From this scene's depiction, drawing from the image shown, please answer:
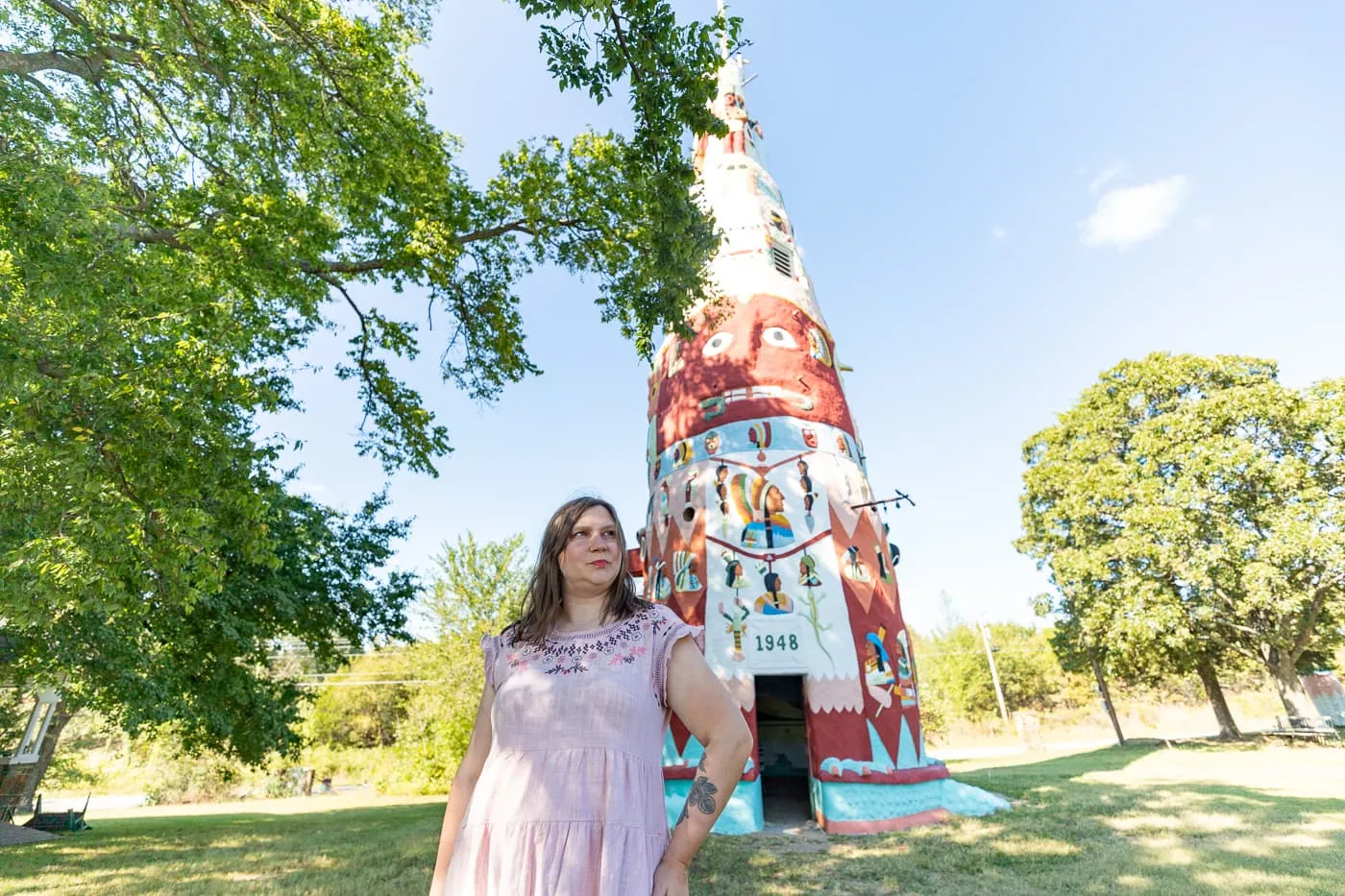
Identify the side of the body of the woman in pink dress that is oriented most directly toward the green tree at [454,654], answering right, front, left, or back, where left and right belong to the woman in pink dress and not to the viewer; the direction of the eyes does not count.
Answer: back

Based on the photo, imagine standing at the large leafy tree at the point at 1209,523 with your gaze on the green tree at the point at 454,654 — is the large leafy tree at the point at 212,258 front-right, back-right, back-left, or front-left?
front-left

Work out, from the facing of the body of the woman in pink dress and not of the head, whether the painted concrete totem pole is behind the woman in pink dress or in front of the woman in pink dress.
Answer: behind

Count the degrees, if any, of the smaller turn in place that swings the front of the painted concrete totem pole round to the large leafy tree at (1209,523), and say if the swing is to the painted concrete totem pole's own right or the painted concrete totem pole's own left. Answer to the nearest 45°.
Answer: approximately 135° to the painted concrete totem pole's own left

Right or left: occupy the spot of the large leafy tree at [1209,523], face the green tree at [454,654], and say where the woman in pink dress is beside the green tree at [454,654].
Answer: left

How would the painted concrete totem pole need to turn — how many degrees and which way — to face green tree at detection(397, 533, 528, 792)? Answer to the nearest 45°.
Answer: approximately 135° to its right

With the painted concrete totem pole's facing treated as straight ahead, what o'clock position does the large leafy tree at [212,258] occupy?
The large leafy tree is roughly at 1 o'clock from the painted concrete totem pole.

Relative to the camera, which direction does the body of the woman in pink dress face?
toward the camera

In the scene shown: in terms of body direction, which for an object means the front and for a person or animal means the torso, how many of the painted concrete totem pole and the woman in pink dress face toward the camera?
2

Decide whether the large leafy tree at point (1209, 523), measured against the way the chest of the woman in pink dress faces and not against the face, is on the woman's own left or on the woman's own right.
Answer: on the woman's own left

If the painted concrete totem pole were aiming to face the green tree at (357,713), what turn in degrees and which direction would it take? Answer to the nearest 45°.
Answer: approximately 135° to its right

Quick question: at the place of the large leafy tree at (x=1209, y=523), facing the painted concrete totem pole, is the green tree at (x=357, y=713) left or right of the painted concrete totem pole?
right

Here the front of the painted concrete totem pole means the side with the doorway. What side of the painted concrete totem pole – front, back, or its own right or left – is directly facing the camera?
front
